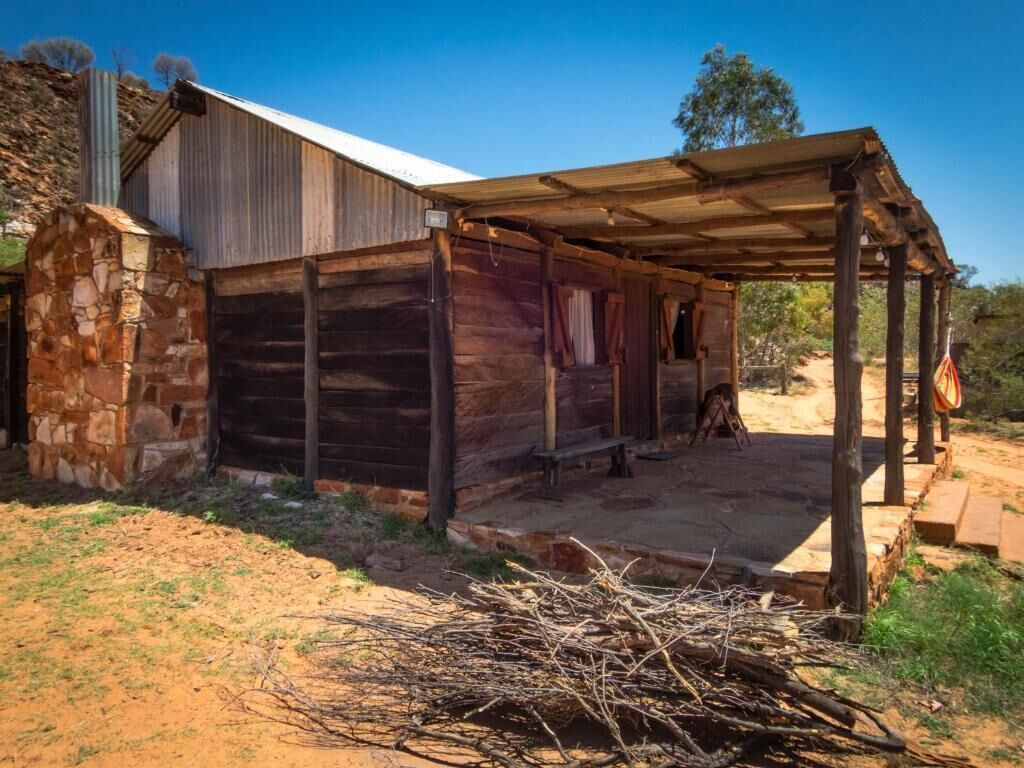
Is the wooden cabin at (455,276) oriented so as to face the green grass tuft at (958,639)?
yes

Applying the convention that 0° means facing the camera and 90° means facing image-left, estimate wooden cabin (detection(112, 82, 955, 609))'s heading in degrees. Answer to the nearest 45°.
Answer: approximately 315°

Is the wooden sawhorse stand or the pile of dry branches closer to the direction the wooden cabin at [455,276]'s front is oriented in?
the pile of dry branches

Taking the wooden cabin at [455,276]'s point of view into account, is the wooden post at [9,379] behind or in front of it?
behind

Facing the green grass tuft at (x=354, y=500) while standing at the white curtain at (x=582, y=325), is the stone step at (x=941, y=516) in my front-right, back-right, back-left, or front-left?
back-left
